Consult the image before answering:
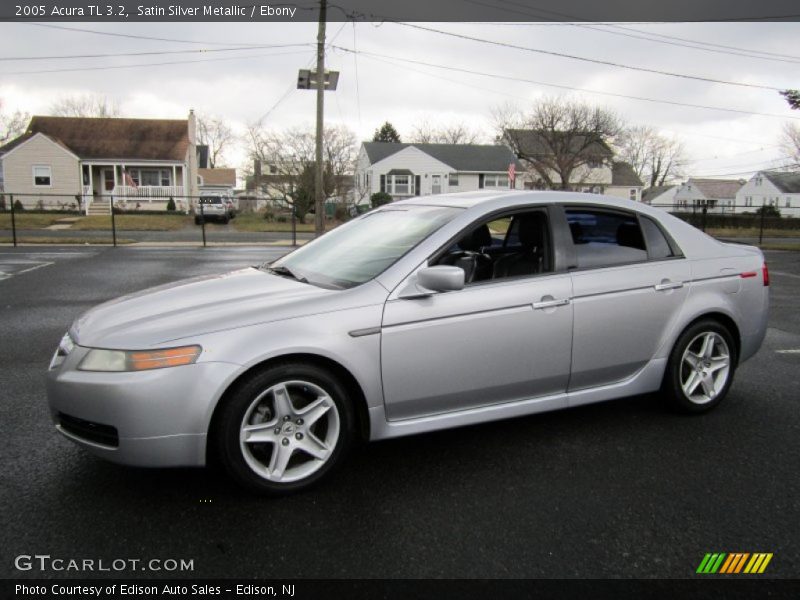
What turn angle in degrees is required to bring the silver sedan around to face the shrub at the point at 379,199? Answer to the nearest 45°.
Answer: approximately 135° to its right

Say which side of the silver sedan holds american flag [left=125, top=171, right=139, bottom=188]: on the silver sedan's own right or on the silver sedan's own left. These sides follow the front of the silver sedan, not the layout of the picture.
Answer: on the silver sedan's own right

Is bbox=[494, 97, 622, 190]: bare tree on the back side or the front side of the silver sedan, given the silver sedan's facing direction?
on the back side

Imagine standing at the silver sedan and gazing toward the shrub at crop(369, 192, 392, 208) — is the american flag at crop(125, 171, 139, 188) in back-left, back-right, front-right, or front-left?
front-left

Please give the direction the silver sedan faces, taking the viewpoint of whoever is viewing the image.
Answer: facing the viewer and to the left of the viewer

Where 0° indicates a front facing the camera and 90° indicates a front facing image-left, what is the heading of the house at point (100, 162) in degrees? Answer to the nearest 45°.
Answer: approximately 0°

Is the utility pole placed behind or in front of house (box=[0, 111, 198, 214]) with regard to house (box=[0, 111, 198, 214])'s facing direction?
in front

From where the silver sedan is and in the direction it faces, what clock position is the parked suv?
The parked suv is roughly at 4 o'clock from the silver sedan.

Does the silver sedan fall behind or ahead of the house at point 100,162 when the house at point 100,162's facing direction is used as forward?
ahead

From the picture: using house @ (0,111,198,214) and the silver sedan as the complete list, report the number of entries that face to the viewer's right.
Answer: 0

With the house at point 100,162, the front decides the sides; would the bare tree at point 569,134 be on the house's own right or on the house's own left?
on the house's own left

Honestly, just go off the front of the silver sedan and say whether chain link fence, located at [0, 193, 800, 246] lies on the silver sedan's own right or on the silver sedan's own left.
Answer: on the silver sedan's own right
